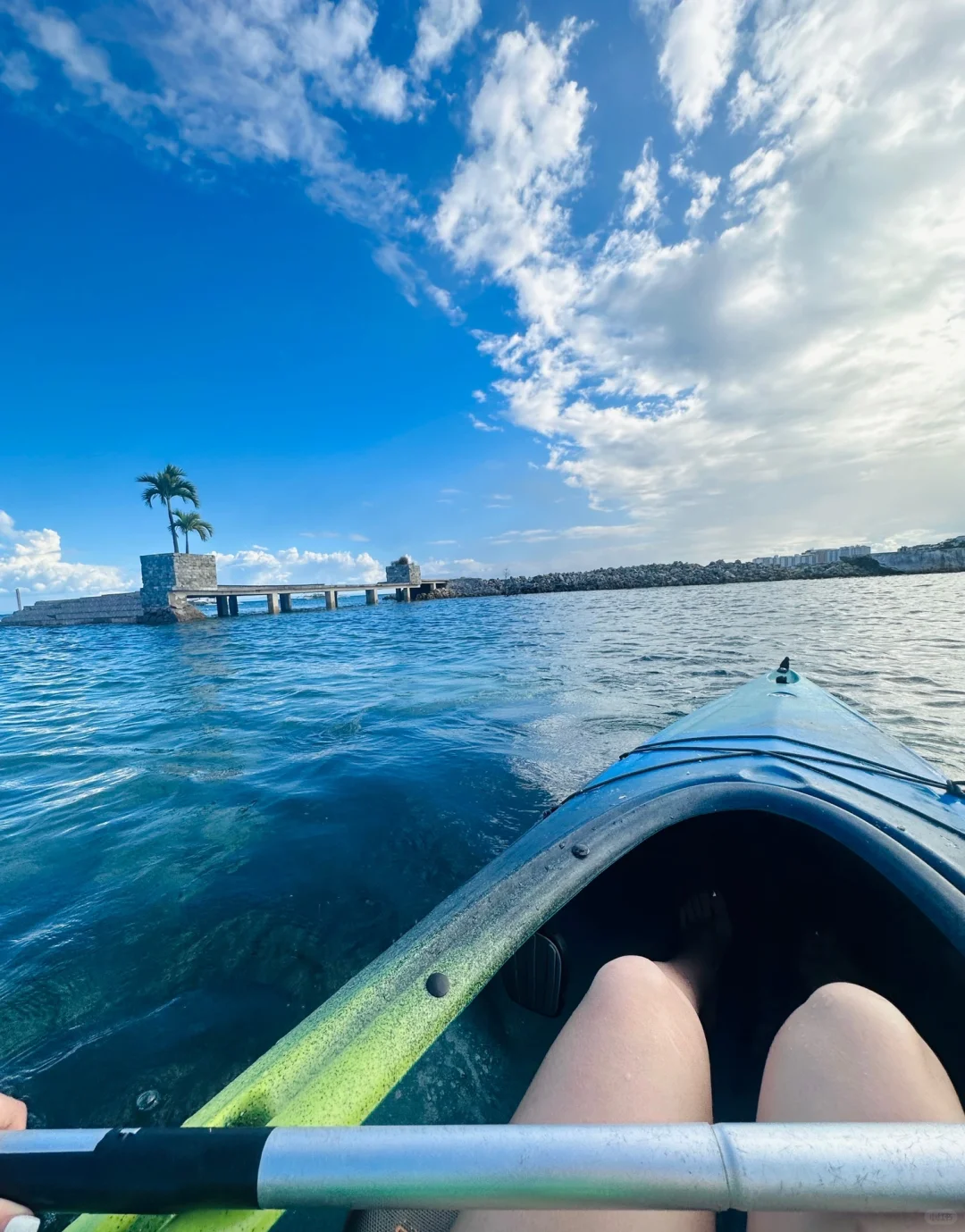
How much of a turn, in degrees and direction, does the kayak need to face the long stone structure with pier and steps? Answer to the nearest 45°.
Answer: approximately 45° to its left

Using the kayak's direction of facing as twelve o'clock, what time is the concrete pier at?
The concrete pier is roughly at 11 o'clock from the kayak.

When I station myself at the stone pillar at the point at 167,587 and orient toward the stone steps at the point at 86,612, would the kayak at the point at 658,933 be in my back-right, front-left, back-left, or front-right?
back-left

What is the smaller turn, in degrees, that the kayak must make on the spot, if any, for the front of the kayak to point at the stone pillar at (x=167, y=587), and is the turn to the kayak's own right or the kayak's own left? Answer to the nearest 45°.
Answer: approximately 45° to the kayak's own left

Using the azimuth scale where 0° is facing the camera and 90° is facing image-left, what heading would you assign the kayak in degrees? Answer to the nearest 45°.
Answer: approximately 180°
